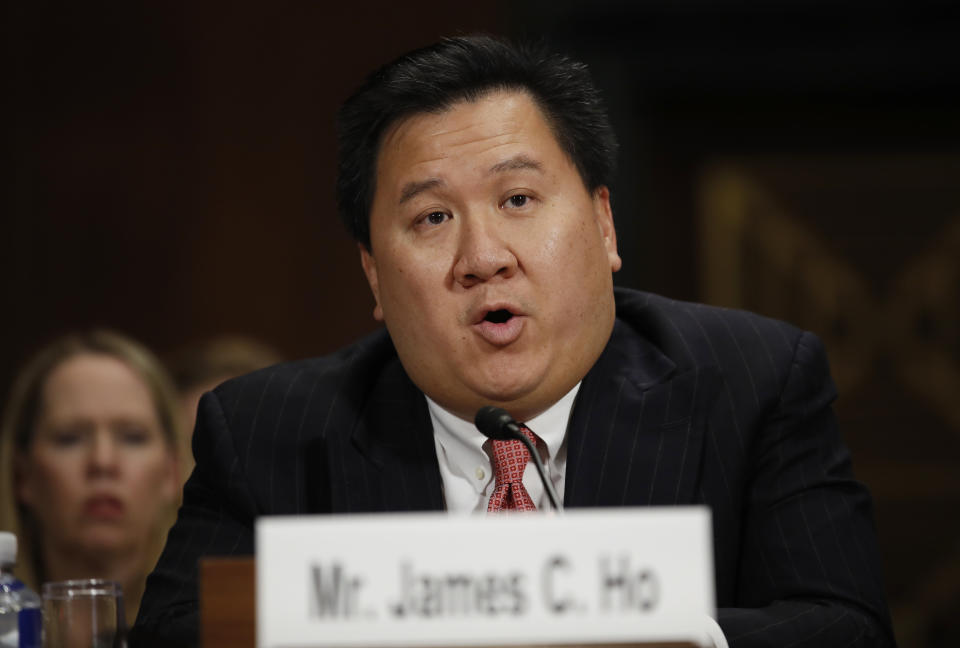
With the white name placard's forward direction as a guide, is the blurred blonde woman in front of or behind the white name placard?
behind

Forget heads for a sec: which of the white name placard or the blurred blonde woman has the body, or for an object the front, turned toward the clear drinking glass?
the blurred blonde woman

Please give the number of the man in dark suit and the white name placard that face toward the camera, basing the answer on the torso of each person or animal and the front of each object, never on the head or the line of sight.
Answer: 2

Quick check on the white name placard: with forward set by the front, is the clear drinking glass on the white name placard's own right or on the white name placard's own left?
on the white name placard's own right

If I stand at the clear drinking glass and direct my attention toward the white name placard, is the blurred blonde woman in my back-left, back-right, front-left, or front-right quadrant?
back-left

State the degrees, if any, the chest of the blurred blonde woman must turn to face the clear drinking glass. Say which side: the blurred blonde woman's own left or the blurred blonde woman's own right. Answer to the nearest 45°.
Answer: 0° — they already face it

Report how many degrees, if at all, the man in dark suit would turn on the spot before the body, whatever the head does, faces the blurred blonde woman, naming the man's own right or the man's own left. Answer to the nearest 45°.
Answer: approximately 135° to the man's own right

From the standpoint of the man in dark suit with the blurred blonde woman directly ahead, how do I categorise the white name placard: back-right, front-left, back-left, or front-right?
back-left

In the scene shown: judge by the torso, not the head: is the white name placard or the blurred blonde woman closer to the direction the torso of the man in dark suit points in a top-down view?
the white name placard
